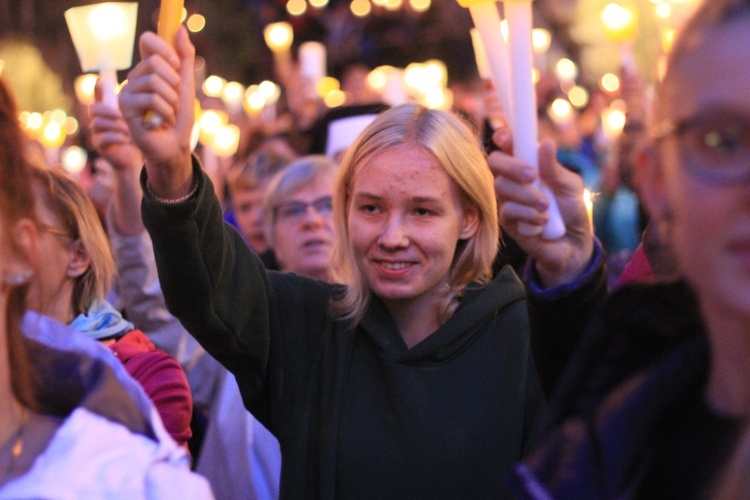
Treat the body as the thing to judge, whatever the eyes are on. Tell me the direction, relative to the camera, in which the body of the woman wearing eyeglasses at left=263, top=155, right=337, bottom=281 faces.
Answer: toward the camera

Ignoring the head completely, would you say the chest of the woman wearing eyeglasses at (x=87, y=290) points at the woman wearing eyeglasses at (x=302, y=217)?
no

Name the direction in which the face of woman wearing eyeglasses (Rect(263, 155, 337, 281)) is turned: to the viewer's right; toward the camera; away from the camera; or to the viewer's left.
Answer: toward the camera

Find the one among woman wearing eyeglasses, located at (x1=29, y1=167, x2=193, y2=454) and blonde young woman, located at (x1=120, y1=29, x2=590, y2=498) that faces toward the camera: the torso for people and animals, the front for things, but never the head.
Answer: the blonde young woman

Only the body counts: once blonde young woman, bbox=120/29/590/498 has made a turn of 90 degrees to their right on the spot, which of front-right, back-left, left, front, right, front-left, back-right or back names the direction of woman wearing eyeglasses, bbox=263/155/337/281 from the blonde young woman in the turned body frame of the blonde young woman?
right

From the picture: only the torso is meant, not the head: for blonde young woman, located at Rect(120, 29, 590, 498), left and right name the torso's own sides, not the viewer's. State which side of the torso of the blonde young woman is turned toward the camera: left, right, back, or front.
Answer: front

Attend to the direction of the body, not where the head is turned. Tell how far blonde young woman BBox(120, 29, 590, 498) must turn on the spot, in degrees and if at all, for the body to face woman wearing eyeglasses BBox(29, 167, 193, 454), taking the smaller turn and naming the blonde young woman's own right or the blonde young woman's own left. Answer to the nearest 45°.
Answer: approximately 90° to the blonde young woman's own right

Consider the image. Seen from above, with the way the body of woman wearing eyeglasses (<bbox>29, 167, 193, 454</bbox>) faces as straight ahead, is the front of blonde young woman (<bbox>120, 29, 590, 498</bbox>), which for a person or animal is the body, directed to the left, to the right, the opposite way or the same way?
to the left
